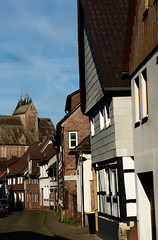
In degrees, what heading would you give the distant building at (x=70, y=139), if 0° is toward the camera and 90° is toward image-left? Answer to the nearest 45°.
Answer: approximately 90°

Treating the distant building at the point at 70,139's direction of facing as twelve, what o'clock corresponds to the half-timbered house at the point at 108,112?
The half-timbered house is roughly at 9 o'clock from the distant building.
